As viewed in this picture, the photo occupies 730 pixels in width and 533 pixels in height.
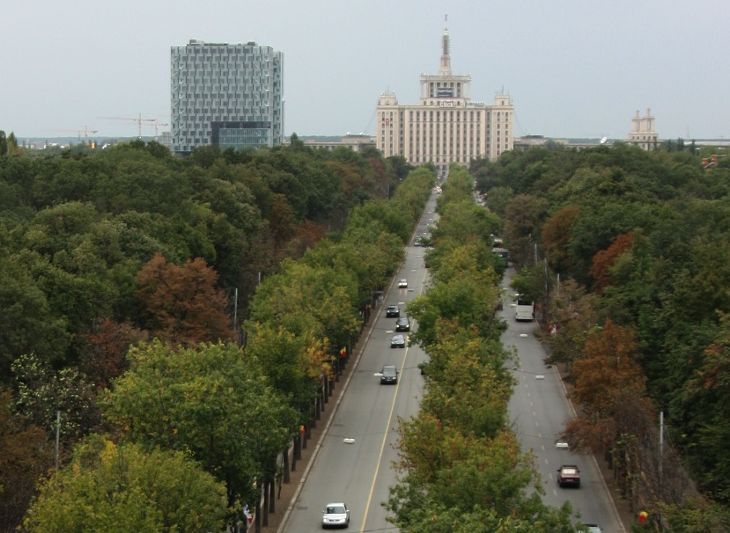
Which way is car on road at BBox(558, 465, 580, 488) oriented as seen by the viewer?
away from the camera

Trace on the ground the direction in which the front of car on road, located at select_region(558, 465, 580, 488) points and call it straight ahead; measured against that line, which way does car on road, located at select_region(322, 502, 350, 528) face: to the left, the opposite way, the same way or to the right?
the opposite way

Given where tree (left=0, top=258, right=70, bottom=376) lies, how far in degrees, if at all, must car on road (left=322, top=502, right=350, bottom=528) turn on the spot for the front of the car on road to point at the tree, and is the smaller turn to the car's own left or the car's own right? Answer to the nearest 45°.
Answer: approximately 135° to the car's own right

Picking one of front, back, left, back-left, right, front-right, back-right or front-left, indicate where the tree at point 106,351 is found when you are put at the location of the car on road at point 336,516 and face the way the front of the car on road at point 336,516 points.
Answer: back-right

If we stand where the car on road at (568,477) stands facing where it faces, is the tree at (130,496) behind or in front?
behind

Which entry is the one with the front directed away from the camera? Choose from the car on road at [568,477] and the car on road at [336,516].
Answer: the car on road at [568,477]

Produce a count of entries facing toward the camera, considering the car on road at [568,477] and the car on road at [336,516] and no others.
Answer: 1

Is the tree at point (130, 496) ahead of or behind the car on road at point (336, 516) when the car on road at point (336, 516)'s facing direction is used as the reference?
ahead

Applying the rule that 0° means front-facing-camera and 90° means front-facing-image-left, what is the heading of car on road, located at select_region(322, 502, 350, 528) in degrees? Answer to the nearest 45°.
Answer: approximately 0°

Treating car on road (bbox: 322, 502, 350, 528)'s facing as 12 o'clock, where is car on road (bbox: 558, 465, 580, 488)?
car on road (bbox: 558, 465, 580, 488) is roughly at 8 o'clock from car on road (bbox: 322, 502, 350, 528).

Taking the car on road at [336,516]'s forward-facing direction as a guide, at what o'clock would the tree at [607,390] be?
The tree is roughly at 8 o'clock from the car on road.

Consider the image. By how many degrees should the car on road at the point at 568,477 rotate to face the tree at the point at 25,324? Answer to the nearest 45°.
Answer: approximately 90° to its left

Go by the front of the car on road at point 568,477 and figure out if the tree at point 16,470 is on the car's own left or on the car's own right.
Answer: on the car's own left

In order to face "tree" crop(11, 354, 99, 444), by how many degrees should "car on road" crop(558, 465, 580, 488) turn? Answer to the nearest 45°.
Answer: approximately 90° to its left
